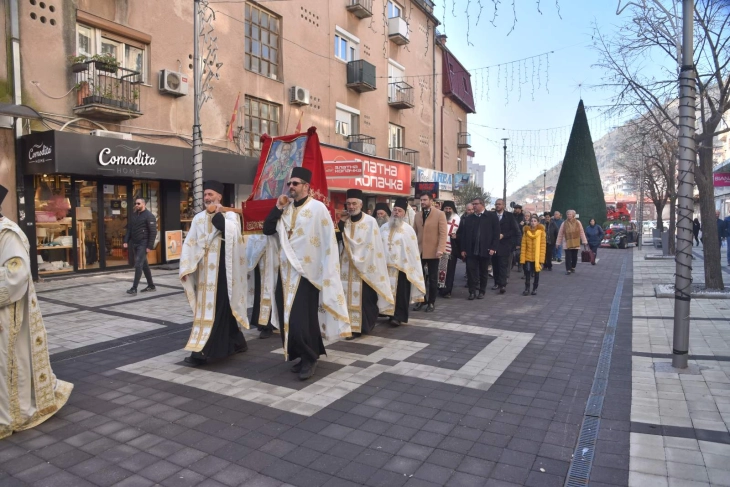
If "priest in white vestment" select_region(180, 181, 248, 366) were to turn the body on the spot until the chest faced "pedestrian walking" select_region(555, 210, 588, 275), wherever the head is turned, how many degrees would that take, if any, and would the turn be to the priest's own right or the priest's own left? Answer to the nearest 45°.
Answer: approximately 180°

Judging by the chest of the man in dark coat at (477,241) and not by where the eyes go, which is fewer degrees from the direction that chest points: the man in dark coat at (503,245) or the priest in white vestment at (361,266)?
the priest in white vestment

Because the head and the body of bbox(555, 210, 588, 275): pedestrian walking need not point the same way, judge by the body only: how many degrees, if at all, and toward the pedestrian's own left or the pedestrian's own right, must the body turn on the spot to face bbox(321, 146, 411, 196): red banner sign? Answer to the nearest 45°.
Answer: approximately 135° to the pedestrian's own right

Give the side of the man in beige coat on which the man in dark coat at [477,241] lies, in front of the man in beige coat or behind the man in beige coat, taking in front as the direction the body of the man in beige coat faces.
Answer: behind

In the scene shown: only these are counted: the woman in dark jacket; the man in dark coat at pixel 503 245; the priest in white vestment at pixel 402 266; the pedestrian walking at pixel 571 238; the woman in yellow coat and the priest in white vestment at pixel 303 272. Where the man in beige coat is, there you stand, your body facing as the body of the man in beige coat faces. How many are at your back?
4

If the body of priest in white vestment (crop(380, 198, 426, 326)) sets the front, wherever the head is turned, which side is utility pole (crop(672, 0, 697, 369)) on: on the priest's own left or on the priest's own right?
on the priest's own left

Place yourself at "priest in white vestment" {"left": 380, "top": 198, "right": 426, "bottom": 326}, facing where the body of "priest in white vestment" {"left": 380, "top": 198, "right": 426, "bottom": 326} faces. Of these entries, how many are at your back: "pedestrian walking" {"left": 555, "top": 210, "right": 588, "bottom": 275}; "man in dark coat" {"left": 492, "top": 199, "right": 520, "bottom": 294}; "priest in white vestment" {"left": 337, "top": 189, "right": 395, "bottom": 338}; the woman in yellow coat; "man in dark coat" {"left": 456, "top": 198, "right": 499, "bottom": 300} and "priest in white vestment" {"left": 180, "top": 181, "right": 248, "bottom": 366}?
4

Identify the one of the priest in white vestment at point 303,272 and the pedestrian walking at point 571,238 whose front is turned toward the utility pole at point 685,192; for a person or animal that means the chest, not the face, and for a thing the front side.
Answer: the pedestrian walking

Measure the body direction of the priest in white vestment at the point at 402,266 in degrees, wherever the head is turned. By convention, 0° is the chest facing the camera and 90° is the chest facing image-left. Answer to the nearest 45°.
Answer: approximately 45°

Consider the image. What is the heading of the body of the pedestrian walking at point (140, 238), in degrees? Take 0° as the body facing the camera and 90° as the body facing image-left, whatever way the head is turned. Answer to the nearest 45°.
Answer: approximately 45°

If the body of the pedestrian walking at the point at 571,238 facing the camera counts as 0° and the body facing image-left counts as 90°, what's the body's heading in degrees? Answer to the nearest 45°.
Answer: approximately 0°

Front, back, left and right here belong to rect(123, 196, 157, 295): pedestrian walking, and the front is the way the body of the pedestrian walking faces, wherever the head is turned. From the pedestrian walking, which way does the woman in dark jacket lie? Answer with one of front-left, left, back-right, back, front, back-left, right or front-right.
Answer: back-left
